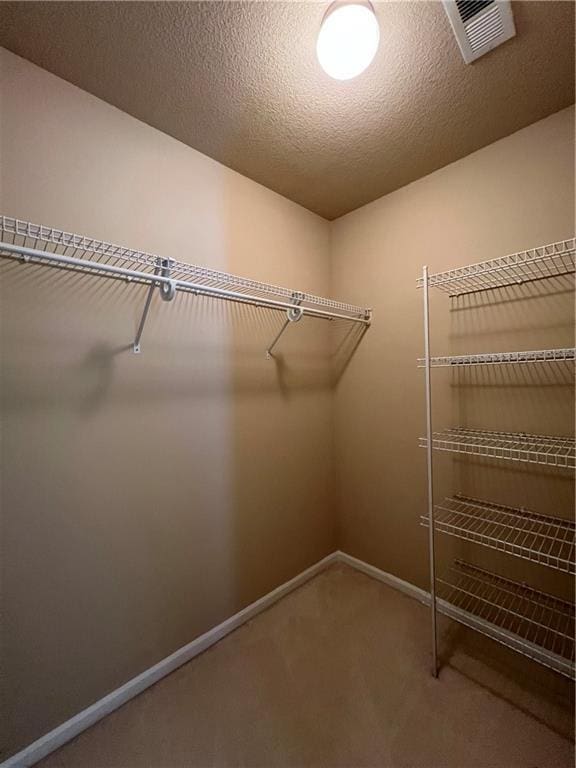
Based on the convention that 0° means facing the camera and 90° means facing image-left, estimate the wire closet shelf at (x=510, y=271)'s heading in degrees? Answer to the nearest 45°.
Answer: approximately 45°

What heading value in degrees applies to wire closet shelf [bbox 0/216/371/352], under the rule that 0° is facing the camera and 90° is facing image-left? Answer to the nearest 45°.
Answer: approximately 315°

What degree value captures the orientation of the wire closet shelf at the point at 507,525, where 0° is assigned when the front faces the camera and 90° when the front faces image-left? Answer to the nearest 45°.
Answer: approximately 45°

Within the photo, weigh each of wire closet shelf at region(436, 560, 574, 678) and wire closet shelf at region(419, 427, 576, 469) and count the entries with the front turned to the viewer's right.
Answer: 0

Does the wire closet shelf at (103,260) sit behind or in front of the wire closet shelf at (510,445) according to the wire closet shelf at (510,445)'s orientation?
in front

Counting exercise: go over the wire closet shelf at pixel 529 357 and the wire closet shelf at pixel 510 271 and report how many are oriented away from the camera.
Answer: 0

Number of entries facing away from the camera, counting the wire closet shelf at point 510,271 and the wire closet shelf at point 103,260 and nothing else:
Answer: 0
